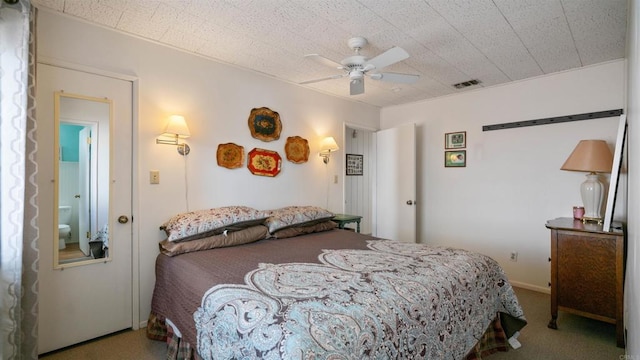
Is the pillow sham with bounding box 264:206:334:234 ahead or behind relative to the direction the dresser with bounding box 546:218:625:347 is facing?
ahead

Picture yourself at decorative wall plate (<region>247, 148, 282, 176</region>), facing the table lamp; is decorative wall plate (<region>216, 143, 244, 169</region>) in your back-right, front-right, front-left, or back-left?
back-right

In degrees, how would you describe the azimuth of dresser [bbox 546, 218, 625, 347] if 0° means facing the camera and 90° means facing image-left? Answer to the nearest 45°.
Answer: approximately 90°

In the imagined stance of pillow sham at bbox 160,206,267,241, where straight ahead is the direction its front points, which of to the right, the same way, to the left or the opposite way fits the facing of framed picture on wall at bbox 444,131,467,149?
to the right

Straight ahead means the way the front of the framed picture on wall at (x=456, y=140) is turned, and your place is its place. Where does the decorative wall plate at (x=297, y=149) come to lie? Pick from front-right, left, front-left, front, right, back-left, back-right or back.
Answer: front-right

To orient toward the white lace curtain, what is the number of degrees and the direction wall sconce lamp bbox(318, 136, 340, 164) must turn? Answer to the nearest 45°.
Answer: approximately 90° to its right

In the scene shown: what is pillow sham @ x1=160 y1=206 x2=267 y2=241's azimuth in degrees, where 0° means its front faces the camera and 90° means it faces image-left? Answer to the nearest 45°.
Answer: approximately 315°
